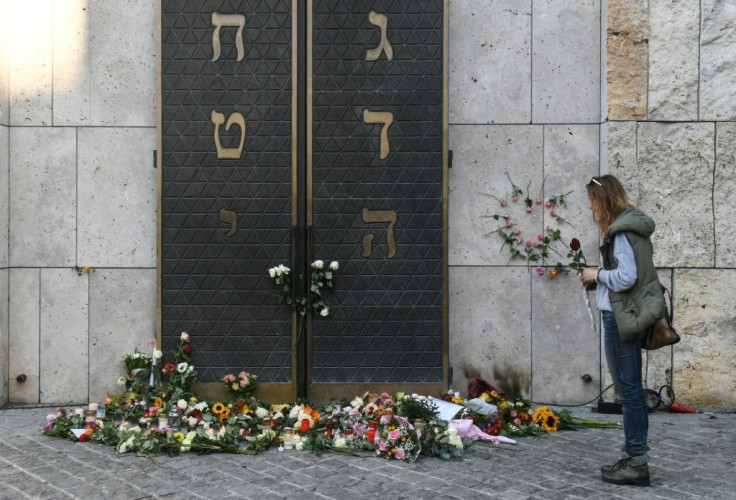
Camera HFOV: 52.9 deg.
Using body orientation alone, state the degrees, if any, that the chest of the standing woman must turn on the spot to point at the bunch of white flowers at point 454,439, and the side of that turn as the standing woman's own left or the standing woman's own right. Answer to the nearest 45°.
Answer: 0° — they already face it

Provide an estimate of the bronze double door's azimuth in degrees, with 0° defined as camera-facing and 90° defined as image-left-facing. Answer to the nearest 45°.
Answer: approximately 0°

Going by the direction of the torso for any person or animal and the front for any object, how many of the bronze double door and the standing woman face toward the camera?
1

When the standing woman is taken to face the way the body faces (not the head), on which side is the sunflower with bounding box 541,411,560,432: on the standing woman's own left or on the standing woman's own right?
on the standing woman's own right

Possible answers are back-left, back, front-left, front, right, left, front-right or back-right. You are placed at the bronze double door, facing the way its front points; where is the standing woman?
front-left

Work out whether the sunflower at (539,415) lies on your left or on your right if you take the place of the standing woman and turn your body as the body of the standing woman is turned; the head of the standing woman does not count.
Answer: on your right

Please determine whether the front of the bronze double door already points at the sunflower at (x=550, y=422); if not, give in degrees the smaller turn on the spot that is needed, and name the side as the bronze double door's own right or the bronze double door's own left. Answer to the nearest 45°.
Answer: approximately 90° to the bronze double door's own left

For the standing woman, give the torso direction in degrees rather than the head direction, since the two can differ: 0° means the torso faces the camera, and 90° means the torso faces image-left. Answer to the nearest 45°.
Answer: approximately 90°

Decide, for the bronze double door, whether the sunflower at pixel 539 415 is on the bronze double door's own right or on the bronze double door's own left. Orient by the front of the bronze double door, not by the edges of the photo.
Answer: on the bronze double door's own left

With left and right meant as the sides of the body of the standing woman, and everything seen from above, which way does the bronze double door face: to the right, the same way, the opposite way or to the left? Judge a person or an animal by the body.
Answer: to the left
